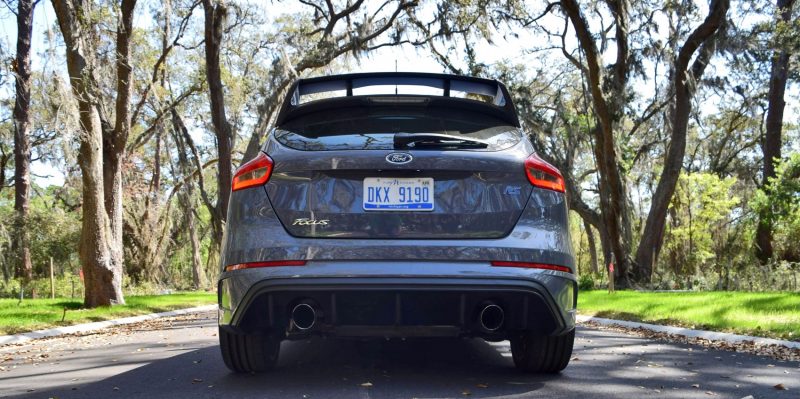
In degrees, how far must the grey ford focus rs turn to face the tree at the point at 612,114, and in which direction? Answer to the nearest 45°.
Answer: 0° — it already faces it

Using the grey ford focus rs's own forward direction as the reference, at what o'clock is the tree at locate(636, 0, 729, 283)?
The tree is roughly at 1 o'clock from the grey ford focus rs.

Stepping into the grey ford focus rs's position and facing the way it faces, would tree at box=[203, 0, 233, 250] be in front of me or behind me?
in front

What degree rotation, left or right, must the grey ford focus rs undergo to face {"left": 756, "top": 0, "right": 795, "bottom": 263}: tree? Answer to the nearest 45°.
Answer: approximately 45° to its right

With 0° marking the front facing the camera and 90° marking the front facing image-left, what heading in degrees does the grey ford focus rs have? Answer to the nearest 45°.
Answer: approximately 180°

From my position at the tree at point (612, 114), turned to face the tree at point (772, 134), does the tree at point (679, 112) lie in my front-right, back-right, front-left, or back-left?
front-right

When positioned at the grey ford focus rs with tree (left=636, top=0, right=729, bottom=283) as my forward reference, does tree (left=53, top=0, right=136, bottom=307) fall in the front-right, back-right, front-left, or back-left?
front-left

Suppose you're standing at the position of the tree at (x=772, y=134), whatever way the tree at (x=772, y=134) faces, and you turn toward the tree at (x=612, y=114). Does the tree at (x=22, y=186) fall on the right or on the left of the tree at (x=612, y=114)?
right

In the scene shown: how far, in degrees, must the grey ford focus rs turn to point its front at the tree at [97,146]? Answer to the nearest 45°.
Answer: approximately 45° to its left
